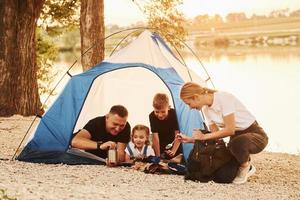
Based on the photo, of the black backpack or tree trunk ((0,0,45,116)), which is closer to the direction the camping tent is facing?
the black backpack

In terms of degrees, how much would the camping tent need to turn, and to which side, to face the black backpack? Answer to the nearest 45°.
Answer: approximately 45° to its left

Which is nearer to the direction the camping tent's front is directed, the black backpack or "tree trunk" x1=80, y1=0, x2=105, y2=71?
the black backpack

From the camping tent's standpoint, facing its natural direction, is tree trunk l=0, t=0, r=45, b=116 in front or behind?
behind

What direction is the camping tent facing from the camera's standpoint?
toward the camera

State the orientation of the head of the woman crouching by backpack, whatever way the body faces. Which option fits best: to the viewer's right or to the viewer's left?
to the viewer's left

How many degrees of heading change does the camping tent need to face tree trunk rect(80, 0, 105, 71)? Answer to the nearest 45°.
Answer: approximately 180°
